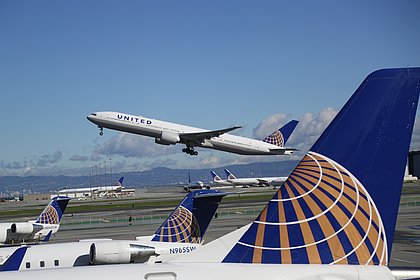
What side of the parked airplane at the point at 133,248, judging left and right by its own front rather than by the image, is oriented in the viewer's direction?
left

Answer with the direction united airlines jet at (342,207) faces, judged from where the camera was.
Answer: facing to the left of the viewer

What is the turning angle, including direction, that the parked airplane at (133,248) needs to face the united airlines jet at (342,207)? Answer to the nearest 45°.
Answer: approximately 90° to its left

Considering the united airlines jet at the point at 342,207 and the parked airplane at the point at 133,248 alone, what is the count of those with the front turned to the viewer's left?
2
